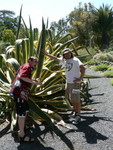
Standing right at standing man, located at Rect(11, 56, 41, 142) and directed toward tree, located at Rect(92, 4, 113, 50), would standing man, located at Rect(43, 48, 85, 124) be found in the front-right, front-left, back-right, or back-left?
front-right

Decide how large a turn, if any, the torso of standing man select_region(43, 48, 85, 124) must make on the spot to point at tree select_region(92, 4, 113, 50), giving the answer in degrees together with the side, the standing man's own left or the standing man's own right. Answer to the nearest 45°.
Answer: approximately 135° to the standing man's own right

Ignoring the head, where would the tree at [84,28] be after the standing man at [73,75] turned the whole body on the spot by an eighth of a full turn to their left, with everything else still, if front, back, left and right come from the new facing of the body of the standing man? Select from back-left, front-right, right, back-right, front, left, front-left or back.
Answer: back

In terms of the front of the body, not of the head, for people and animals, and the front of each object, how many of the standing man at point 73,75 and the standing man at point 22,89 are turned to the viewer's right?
1

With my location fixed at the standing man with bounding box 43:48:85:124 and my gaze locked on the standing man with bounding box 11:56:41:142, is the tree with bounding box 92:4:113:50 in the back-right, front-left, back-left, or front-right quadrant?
back-right

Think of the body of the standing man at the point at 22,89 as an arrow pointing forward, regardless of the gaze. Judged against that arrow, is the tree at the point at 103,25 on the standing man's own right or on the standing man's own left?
on the standing man's own left

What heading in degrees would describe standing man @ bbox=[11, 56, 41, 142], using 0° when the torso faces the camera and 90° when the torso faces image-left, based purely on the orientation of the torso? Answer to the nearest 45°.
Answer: approximately 270°

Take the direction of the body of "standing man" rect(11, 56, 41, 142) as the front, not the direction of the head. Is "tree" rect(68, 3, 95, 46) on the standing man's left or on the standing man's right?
on the standing man's left

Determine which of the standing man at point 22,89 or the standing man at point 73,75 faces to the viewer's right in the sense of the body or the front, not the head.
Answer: the standing man at point 22,89

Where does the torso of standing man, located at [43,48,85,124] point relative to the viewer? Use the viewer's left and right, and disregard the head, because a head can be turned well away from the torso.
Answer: facing the viewer and to the left of the viewer

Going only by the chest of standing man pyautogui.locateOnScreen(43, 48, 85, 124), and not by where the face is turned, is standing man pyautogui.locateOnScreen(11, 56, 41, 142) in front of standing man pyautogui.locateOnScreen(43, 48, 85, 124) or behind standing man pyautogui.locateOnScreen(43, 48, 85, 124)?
in front

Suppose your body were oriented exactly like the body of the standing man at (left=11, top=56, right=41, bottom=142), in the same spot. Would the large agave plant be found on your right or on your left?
on your left
